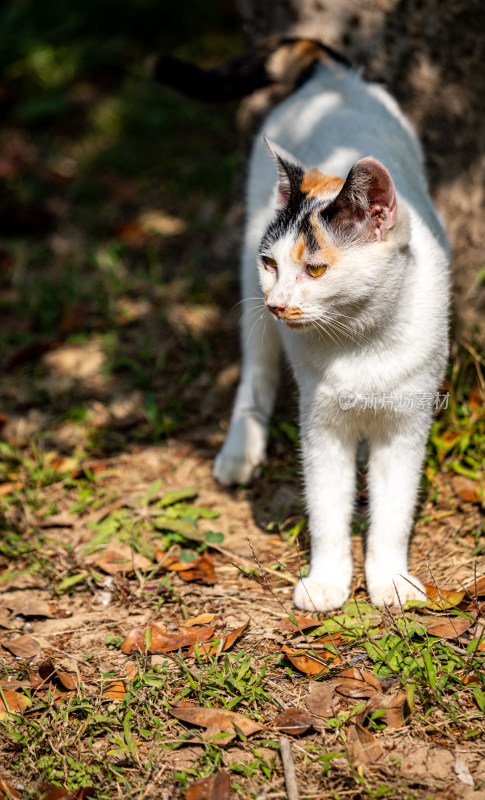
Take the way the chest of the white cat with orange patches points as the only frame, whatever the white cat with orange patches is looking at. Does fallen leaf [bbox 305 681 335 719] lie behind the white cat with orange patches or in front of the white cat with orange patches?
in front

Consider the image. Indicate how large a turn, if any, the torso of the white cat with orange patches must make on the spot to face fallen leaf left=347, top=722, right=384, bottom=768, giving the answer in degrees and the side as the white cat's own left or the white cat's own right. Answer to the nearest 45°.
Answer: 0° — it already faces it

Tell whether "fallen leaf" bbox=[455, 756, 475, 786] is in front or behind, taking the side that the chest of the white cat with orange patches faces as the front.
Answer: in front

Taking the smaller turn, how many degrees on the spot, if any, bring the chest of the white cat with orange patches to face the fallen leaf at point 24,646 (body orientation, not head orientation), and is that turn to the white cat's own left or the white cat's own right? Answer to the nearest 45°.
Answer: approximately 45° to the white cat's own right

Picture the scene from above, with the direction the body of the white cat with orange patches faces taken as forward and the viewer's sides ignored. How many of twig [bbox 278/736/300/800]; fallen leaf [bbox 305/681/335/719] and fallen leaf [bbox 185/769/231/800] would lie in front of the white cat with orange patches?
3

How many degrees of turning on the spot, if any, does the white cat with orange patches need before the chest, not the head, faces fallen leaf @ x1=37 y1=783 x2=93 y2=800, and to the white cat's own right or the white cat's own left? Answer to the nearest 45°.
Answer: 0° — it already faces it

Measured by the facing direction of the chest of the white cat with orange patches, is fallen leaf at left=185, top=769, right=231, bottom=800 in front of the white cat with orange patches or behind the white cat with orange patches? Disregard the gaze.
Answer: in front

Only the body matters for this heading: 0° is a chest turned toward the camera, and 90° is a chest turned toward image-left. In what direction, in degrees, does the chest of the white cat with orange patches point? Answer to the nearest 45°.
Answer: approximately 0°

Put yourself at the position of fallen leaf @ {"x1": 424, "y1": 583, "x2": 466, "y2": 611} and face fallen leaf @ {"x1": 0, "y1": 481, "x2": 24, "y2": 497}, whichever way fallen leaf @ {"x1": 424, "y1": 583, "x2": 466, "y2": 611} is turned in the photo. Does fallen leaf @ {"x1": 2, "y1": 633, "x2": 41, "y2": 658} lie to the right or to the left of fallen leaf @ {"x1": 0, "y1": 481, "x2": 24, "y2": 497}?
left

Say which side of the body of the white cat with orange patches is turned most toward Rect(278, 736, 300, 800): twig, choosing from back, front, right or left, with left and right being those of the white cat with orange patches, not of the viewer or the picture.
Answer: front
